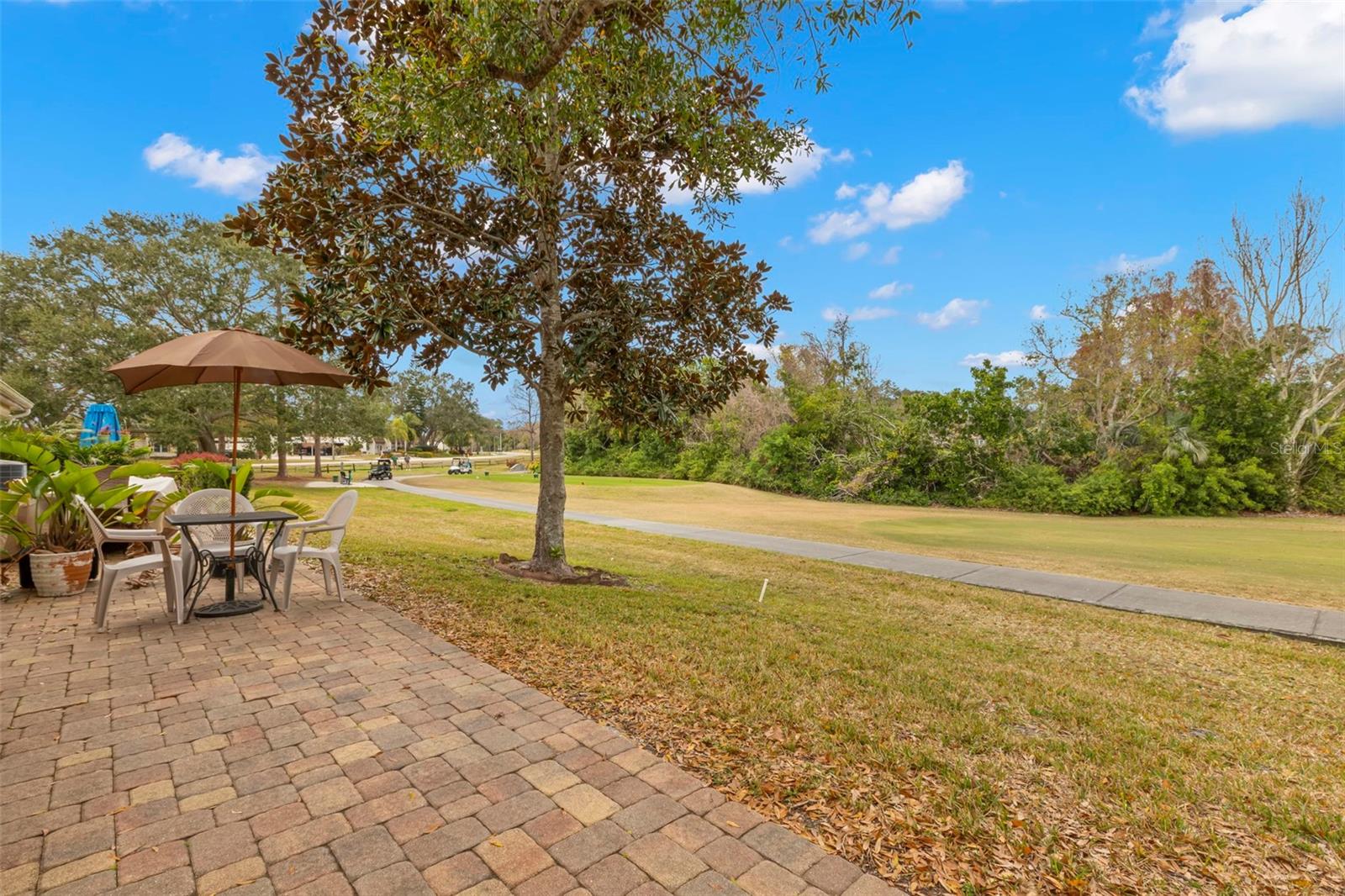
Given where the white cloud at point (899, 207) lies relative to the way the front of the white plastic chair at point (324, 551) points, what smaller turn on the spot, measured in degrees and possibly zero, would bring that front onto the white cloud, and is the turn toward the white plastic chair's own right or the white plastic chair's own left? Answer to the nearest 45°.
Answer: approximately 135° to the white plastic chair's own right

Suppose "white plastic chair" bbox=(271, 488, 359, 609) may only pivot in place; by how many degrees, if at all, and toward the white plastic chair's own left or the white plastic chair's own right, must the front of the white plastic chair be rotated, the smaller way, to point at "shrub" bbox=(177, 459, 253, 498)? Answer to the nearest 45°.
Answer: approximately 90° to the white plastic chair's own right

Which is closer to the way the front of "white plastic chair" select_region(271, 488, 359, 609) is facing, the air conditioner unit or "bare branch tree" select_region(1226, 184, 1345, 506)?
the air conditioner unit

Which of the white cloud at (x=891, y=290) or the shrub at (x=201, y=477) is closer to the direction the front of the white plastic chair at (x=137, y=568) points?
the white cloud

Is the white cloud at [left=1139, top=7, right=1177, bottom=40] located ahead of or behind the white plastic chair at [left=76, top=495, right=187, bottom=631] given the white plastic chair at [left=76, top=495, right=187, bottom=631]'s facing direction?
ahead

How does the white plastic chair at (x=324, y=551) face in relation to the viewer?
to the viewer's left

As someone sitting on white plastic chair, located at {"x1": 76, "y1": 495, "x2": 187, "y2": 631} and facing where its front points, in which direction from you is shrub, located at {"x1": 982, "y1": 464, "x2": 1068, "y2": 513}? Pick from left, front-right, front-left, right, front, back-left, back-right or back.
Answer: front

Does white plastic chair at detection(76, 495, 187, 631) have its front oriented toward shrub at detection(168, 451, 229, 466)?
no

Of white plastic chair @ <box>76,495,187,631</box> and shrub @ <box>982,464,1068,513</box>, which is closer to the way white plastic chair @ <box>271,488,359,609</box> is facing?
the white plastic chair

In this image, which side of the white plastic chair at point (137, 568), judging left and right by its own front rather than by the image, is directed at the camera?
right

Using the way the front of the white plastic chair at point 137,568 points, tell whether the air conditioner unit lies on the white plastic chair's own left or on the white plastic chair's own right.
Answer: on the white plastic chair's own left

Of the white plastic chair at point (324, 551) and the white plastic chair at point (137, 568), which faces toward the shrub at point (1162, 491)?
the white plastic chair at point (137, 568)

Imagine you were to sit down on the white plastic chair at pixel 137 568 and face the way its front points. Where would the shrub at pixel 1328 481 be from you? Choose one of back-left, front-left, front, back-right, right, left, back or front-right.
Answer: front

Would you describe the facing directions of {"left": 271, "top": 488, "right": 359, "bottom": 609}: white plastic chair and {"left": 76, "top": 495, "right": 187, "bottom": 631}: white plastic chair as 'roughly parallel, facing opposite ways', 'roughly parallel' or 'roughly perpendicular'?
roughly parallel, facing opposite ways

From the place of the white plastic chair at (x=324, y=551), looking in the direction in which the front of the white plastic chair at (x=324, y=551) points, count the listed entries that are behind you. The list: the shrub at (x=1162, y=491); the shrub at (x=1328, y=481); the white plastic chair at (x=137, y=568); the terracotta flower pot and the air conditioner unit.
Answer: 2
